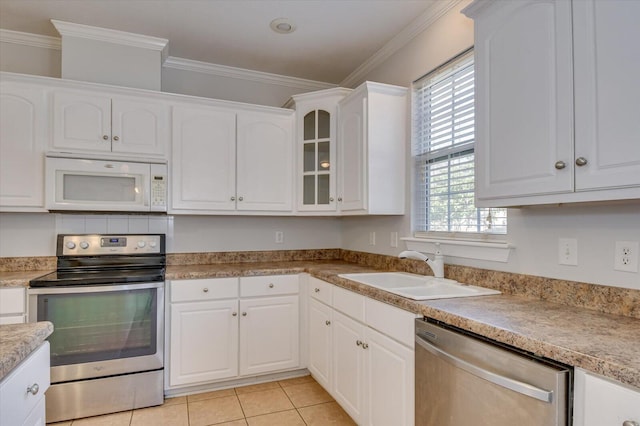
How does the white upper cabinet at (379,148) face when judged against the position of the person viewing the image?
facing the viewer and to the left of the viewer

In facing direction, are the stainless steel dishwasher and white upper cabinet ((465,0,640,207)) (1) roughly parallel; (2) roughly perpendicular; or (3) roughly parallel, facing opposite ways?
roughly parallel

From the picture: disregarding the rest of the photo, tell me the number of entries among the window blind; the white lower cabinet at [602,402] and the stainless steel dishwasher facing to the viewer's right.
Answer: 0

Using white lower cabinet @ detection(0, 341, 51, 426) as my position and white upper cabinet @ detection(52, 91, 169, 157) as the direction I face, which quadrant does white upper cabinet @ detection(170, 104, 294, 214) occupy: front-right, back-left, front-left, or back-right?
front-right

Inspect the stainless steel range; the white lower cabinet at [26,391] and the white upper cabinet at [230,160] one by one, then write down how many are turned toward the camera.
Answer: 2

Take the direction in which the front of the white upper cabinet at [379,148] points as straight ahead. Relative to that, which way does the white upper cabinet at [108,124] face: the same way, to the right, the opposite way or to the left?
to the left

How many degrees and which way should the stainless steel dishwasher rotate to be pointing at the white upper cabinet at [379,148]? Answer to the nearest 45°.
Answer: approximately 90° to its right

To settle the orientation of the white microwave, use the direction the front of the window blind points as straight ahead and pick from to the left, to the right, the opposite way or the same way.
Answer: to the left

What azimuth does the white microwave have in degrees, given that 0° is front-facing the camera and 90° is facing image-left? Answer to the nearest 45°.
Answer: approximately 0°

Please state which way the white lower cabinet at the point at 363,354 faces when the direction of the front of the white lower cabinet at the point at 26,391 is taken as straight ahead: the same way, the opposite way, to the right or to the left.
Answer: the opposite way

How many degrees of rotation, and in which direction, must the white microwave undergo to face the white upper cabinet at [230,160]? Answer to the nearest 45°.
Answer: approximately 90° to its left

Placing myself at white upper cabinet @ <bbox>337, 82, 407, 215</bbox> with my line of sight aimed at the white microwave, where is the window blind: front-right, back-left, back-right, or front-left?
back-left

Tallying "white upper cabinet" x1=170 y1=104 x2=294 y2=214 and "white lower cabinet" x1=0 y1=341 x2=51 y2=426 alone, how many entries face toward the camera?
1

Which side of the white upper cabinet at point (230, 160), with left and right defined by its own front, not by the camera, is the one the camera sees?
front

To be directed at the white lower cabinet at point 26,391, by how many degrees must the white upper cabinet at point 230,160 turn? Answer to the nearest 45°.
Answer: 0° — it already faces it

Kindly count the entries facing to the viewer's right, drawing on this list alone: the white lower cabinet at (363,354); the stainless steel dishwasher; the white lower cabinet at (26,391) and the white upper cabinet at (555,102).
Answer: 1

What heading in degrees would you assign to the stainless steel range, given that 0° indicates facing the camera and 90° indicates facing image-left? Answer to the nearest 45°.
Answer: approximately 0°

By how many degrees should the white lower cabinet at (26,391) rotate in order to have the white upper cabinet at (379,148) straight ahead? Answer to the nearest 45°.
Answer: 0° — it already faces it
